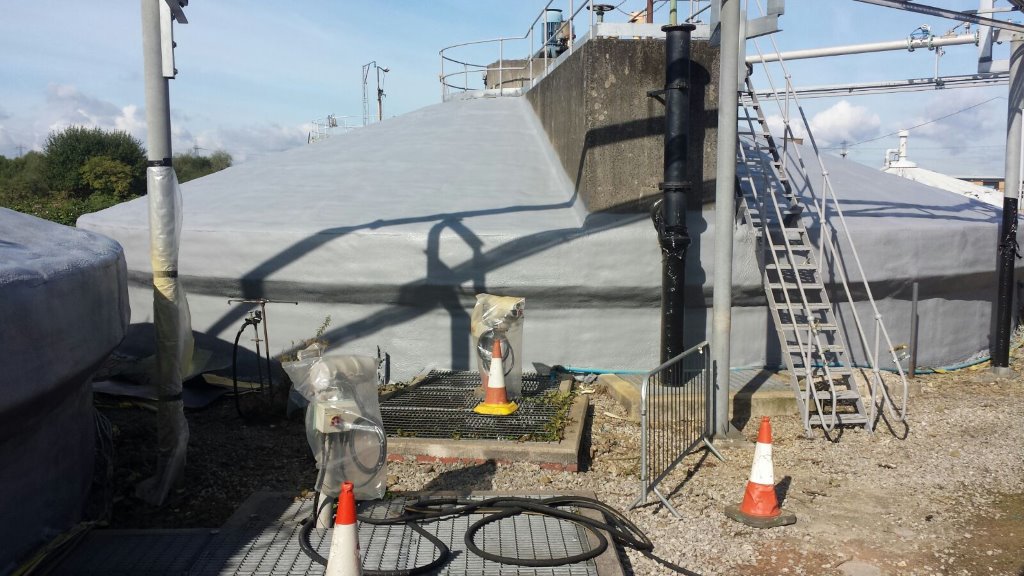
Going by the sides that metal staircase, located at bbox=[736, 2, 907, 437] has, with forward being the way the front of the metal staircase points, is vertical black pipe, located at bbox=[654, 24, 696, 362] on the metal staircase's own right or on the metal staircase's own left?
on the metal staircase's own right

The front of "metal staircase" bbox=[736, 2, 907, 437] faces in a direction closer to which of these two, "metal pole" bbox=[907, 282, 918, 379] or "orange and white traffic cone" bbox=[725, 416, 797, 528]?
the orange and white traffic cone

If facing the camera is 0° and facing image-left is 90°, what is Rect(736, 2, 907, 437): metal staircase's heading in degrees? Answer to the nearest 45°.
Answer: approximately 0°

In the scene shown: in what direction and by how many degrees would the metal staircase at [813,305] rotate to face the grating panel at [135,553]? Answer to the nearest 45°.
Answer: approximately 45° to its right

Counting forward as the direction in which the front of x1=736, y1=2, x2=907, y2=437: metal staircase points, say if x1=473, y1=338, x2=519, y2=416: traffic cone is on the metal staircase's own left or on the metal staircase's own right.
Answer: on the metal staircase's own right

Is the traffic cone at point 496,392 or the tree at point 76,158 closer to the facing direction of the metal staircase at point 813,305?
the traffic cone
